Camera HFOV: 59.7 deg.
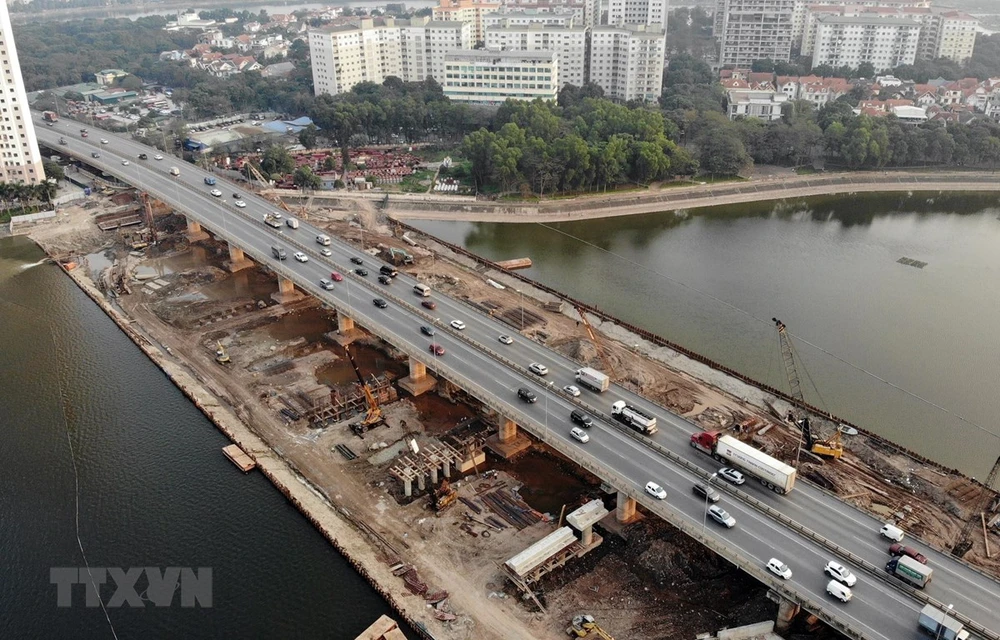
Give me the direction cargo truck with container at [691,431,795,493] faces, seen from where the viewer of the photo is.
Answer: facing away from the viewer and to the left of the viewer

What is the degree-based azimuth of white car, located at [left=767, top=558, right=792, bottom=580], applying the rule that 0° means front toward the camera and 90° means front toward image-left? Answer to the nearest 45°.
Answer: approximately 315°

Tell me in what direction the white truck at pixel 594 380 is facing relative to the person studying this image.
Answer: facing away from the viewer and to the left of the viewer

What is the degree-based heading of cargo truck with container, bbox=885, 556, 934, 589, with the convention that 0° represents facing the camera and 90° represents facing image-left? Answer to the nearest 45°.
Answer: approximately 135°

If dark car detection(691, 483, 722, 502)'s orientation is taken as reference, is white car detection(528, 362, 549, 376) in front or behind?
behind

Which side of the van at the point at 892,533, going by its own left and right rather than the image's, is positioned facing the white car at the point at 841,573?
left

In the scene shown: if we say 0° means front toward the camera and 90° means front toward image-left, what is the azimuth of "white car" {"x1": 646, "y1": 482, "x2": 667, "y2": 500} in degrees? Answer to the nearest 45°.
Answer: approximately 315°
